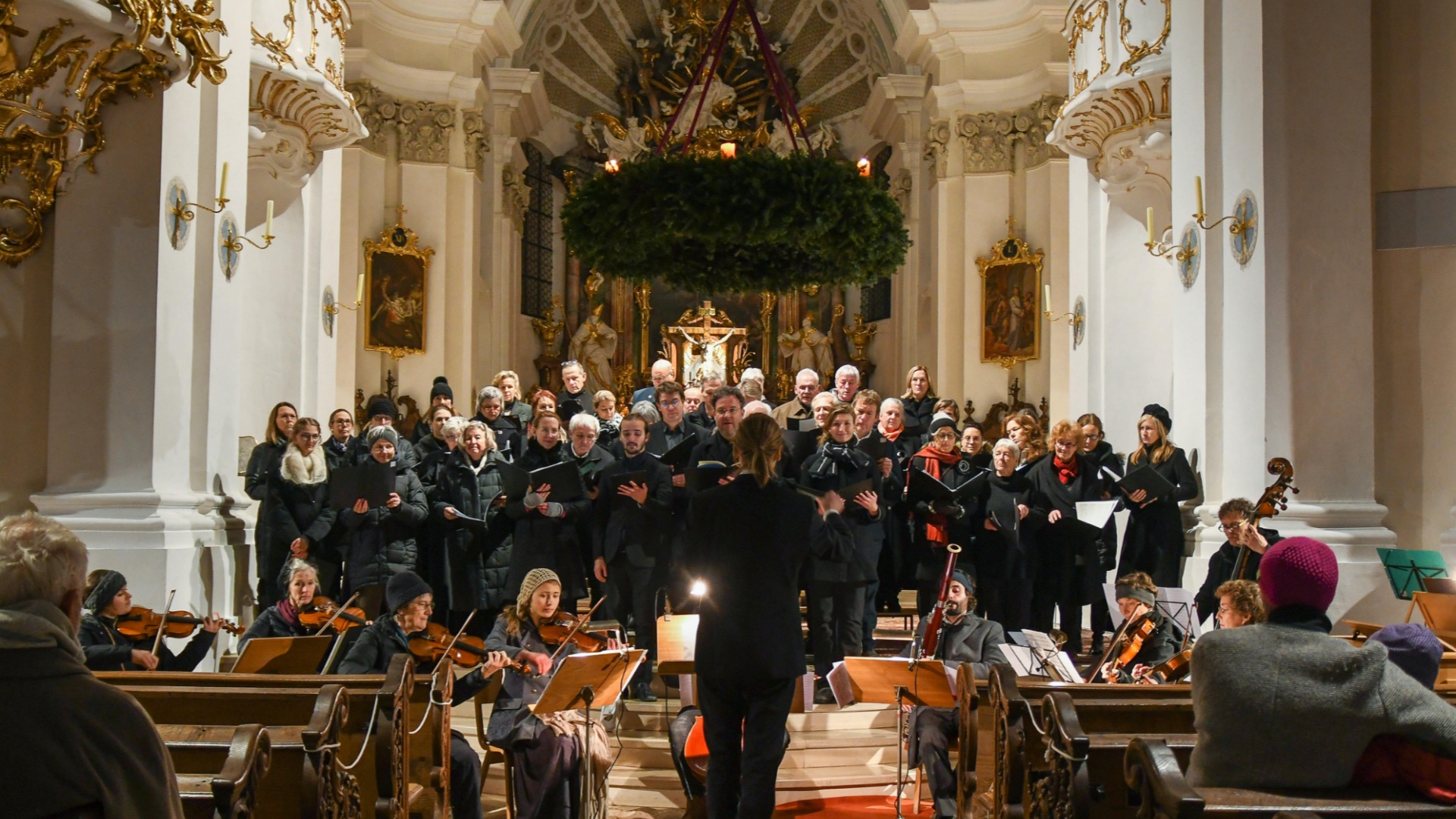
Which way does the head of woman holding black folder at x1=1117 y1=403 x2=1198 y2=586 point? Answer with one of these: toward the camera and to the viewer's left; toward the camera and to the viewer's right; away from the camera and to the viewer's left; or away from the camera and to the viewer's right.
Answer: toward the camera and to the viewer's left

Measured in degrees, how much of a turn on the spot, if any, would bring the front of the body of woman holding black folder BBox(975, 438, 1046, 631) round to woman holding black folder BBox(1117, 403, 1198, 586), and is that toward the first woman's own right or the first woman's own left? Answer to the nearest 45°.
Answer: approximately 135° to the first woman's own left

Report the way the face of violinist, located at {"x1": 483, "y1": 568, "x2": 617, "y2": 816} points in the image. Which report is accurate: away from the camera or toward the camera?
toward the camera

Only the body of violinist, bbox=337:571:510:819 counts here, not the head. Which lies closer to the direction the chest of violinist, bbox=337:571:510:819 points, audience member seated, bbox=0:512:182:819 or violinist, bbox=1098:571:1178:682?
the violinist

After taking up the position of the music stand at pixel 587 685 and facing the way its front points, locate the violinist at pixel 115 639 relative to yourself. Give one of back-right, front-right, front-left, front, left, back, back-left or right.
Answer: front-left

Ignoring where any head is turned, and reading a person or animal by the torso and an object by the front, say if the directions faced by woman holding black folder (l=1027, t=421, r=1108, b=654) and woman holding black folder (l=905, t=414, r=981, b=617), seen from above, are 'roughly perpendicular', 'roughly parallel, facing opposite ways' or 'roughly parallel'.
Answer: roughly parallel

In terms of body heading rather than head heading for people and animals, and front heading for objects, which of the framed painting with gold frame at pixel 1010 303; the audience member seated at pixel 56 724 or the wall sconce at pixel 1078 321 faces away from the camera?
the audience member seated

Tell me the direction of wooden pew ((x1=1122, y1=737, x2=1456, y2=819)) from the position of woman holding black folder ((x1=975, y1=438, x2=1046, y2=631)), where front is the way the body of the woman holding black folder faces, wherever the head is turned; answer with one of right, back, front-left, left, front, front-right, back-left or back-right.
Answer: front-left

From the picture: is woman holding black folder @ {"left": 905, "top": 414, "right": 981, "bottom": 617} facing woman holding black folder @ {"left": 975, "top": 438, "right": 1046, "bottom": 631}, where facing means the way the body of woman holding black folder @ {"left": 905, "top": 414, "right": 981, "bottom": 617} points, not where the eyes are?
no

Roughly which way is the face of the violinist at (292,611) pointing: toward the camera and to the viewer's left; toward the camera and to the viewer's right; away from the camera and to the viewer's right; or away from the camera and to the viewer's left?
toward the camera and to the viewer's right

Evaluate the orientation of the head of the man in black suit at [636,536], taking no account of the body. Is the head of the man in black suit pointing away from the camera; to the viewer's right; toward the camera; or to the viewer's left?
toward the camera

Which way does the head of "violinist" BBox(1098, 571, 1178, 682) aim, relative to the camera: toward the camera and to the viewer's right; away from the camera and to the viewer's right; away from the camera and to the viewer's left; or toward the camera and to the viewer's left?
toward the camera and to the viewer's left

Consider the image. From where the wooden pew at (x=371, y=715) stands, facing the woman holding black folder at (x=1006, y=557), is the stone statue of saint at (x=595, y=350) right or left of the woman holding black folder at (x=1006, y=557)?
left

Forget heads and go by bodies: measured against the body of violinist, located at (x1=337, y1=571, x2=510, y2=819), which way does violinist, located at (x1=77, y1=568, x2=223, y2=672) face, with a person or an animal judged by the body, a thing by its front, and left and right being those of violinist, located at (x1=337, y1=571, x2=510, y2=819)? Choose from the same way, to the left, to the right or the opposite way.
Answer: the same way

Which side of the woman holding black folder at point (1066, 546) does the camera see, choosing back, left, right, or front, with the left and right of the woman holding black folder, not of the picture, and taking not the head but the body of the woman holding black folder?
front

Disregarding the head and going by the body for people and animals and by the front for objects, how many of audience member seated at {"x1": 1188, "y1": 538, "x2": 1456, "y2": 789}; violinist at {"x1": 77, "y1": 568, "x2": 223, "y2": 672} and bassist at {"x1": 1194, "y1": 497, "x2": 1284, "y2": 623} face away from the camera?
1

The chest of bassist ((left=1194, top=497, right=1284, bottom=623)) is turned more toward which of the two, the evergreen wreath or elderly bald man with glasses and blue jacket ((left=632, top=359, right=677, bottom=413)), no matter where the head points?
the evergreen wreath

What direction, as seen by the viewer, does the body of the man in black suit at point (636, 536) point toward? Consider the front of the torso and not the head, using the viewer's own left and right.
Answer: facing the viewer

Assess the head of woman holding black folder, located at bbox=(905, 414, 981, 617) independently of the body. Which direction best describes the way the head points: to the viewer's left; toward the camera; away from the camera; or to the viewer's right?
toward the camera
